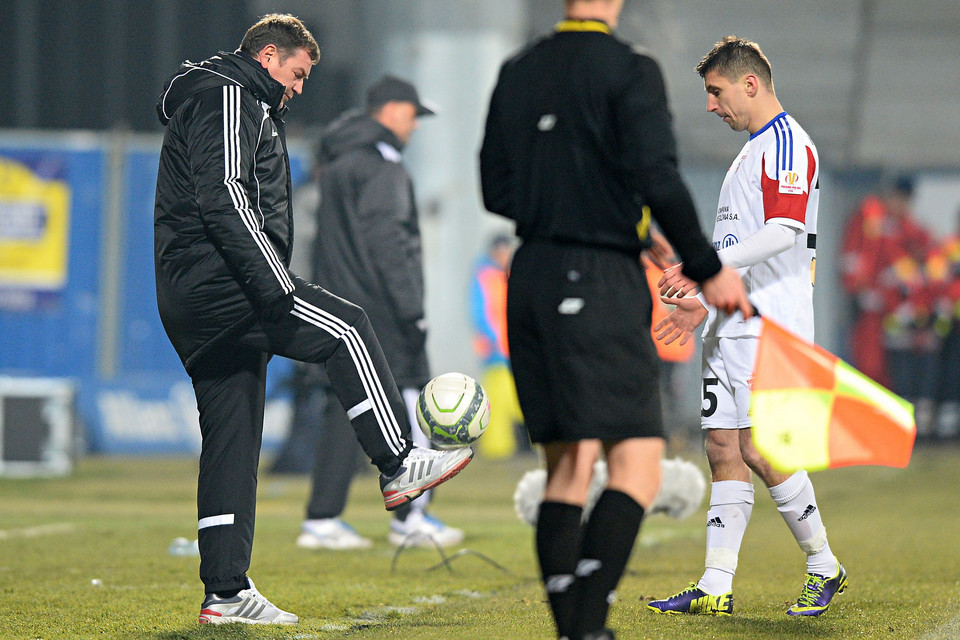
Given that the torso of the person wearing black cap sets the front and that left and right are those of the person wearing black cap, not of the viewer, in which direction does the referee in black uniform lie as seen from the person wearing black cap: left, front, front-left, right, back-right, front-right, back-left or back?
right

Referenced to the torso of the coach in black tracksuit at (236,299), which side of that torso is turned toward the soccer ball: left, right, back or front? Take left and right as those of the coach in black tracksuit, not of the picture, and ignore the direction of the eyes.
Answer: front

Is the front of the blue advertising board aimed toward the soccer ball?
yes

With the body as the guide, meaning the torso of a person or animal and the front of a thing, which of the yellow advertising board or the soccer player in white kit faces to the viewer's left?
the soccer player in white kit

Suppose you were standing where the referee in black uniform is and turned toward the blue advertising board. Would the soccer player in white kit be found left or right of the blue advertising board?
right

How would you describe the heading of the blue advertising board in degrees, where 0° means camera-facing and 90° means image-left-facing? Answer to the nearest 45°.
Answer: approximately 0°

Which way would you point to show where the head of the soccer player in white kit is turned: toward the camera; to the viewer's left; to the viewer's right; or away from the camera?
to the viewer's left

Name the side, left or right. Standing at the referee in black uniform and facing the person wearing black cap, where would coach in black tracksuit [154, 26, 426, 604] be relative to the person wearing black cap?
left

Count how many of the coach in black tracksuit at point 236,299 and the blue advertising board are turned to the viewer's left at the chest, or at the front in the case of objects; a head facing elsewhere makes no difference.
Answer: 0

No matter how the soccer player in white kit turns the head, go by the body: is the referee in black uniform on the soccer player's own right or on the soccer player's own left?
on the soccer player's own left

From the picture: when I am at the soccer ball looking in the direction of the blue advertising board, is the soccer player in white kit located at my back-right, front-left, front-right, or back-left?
back-right

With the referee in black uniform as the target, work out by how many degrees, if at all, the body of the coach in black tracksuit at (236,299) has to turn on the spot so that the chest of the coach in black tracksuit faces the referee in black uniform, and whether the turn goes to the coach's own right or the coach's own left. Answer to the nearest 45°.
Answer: approximately 45° to the coach's own right

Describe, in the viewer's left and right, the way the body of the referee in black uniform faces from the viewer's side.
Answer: facing away from the viewer and to the right of the viewer

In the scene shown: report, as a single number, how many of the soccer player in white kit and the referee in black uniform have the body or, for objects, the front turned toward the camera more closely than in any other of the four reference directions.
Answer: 0

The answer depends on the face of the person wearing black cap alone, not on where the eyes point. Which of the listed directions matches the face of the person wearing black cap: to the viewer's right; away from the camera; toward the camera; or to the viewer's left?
to the viewer's right
